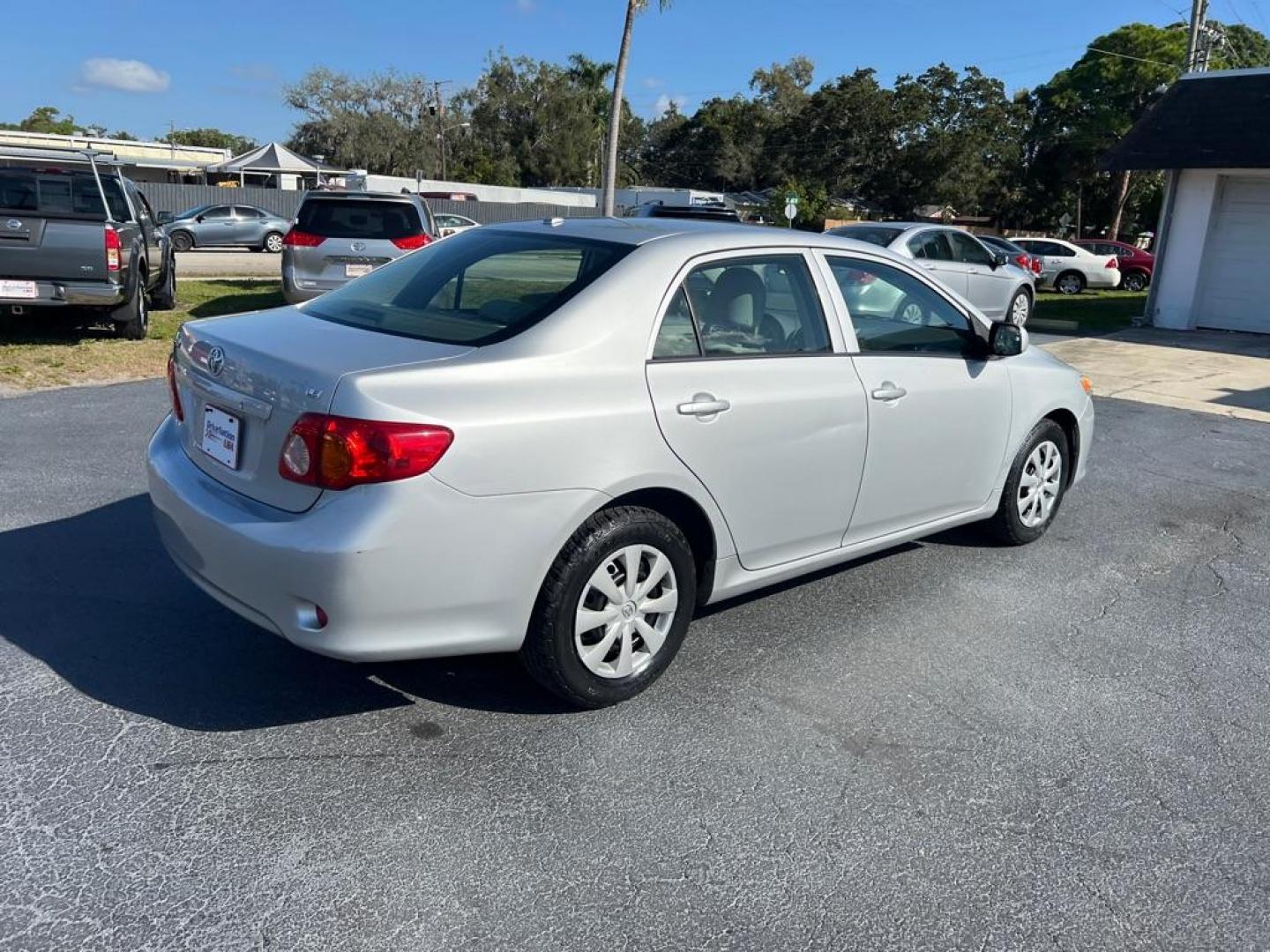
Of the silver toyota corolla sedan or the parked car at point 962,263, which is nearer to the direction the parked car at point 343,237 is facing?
the parked car

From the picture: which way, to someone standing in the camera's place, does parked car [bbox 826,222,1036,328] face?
facing away from the viewer and to the right of the viewer

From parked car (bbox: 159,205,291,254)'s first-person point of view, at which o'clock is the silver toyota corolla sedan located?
The silver toyota corolla sedan is roughly at 9 o'clock from the parked car.

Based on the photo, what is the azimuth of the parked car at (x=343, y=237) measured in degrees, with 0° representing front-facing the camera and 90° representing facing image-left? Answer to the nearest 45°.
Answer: approximately 180°

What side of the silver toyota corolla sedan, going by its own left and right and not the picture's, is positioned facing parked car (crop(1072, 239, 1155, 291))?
front

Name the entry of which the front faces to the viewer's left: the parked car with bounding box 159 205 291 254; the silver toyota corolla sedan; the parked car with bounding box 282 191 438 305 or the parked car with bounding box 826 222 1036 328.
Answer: the parked car with bounding box 159 205 291 254

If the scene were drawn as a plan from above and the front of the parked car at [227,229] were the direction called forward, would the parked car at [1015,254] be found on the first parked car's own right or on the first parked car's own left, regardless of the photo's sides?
on the first parked car's own left

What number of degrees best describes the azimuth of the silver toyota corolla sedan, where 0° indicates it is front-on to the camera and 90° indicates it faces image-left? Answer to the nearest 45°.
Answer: approximately 225°

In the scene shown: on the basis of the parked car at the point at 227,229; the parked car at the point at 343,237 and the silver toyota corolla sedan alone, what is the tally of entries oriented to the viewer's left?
1

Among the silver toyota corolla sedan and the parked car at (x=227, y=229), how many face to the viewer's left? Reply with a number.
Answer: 1

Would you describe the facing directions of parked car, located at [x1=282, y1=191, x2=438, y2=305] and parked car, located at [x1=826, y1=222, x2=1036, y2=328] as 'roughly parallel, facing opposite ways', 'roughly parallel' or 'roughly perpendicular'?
roughly perpendicular

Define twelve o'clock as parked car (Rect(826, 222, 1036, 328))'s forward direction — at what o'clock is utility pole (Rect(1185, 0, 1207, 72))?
The utility pole is roughly at 11 o'clock from the parked car.

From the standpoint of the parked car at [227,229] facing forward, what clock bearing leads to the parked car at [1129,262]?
the parked car at [1129,262] is roughly at 7 o'clock from the parked car at [227,229].

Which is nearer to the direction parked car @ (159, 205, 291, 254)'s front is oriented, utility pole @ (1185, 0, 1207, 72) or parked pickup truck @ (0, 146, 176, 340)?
the parked pickup truck

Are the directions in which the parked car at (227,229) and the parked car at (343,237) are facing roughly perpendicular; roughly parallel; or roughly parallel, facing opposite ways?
roughly perpendicular

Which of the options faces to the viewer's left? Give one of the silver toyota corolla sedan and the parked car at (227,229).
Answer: the parked car

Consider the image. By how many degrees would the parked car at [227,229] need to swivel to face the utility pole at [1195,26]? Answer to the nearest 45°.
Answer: approximately 135° to its left

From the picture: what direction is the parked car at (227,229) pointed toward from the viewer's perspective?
to the viewer's left
